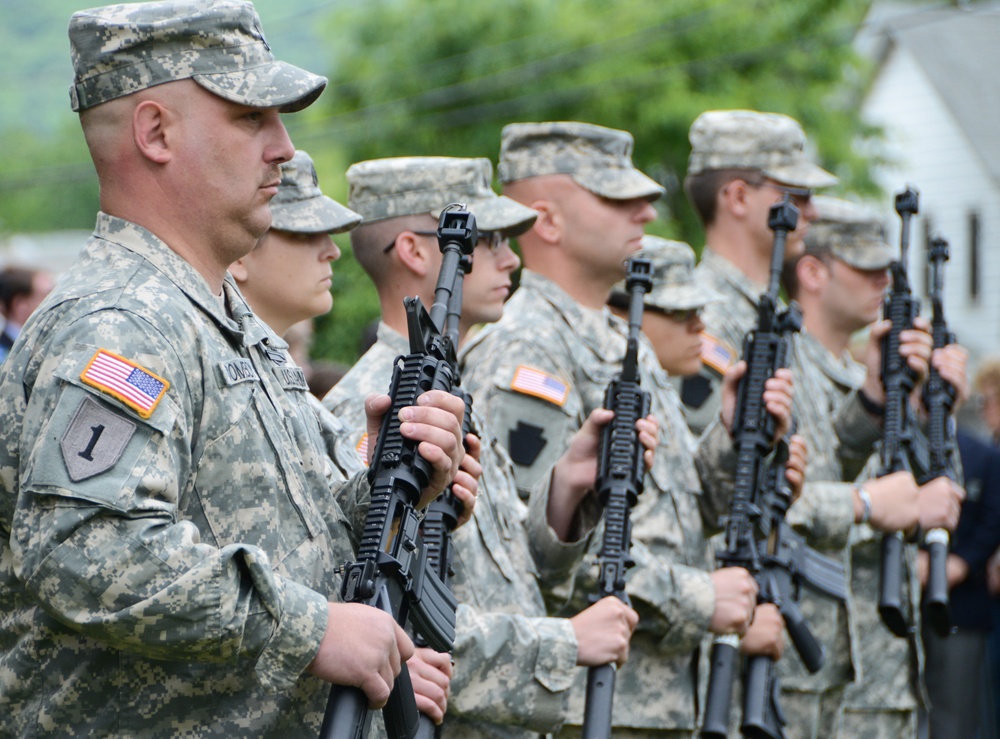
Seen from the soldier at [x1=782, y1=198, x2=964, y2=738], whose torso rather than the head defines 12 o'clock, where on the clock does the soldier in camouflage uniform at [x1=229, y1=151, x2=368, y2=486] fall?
The soldier in camouflage uniform is roughly at 4 o'clock from the soldier.

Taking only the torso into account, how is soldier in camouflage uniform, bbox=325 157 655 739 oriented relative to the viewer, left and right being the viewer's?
facing to the right of the viewer

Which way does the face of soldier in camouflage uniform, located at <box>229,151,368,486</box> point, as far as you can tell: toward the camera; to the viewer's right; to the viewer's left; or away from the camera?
to the viewer's right

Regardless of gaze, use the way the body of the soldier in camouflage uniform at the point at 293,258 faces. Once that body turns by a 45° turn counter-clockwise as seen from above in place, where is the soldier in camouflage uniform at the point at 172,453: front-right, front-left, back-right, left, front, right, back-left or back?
back-right

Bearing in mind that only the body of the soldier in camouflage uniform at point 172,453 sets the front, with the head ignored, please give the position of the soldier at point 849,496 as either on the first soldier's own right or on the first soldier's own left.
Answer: on the first soldier's own left

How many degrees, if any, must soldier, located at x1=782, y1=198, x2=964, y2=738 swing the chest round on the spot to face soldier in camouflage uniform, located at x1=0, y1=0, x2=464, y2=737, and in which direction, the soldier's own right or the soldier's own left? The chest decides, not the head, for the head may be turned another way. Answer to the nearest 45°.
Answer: approximately 90° to the soldier's own right

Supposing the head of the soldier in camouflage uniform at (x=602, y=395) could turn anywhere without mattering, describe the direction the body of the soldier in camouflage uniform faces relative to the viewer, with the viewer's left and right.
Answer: facing to the right of the viewer
